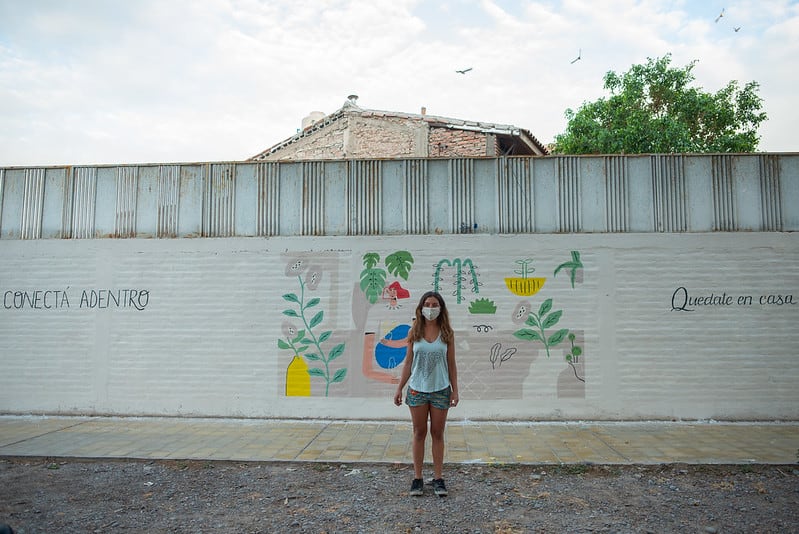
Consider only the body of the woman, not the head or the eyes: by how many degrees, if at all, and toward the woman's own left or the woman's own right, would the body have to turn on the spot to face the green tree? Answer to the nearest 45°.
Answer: approximately 135° to the woman's own left

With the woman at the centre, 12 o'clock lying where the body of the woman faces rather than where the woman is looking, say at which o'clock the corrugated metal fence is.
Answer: The corrugated metal fence is roughly at 6 o'clock from the woman.

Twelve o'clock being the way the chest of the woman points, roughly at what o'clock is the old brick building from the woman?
The old brick building is roughly at 6 o'clock from the woman.

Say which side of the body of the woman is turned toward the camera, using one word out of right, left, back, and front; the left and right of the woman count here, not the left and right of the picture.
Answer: front
